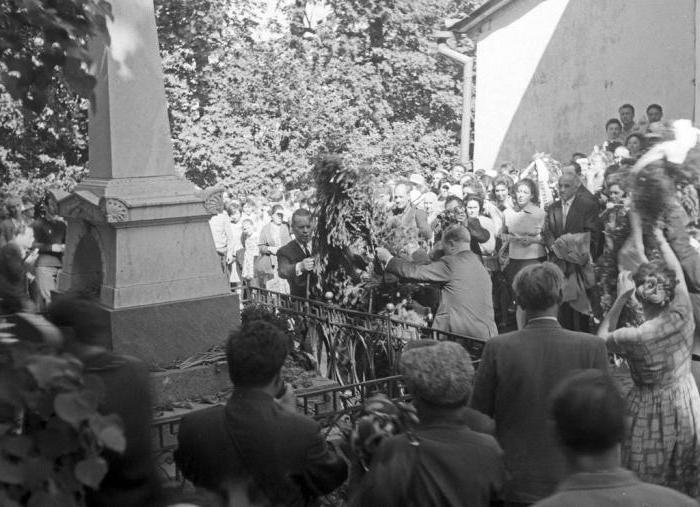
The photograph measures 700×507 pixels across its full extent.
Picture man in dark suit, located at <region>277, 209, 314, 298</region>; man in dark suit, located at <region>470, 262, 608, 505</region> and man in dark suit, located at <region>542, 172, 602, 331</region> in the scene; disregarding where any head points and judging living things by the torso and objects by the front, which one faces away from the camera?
man in dark suit, located at <region>470, 262, 608, 505</region>

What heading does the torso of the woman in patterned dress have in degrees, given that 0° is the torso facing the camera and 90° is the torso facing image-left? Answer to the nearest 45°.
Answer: approximately 180°

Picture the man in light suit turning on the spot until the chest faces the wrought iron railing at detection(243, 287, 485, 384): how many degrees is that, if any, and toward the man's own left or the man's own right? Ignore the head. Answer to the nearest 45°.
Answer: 0° — they already face it

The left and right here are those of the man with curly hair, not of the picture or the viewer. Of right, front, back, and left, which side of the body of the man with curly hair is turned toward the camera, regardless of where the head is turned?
back

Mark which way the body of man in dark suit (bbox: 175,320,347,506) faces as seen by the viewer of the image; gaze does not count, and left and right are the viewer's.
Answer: facing away from the viewer

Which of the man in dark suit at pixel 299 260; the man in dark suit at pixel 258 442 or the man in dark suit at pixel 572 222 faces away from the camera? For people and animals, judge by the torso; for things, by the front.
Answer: the man in dark suit at pixel 258 442

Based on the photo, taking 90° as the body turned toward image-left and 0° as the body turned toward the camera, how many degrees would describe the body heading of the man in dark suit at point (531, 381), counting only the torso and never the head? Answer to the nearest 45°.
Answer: approximately 180°

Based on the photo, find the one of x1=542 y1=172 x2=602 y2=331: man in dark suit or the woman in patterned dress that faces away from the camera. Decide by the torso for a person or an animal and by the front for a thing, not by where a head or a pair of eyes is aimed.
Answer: the woman in patterned dress

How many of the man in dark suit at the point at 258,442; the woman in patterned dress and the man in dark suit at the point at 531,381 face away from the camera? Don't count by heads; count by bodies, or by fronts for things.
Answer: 3

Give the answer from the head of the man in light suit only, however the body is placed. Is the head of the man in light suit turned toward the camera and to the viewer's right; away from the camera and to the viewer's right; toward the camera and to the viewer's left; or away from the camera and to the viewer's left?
away from the camera and to the viewer's left

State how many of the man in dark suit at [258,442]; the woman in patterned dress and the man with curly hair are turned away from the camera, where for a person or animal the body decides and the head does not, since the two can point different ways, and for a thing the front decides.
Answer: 3

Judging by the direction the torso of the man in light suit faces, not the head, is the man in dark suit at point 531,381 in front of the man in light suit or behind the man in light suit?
behind
